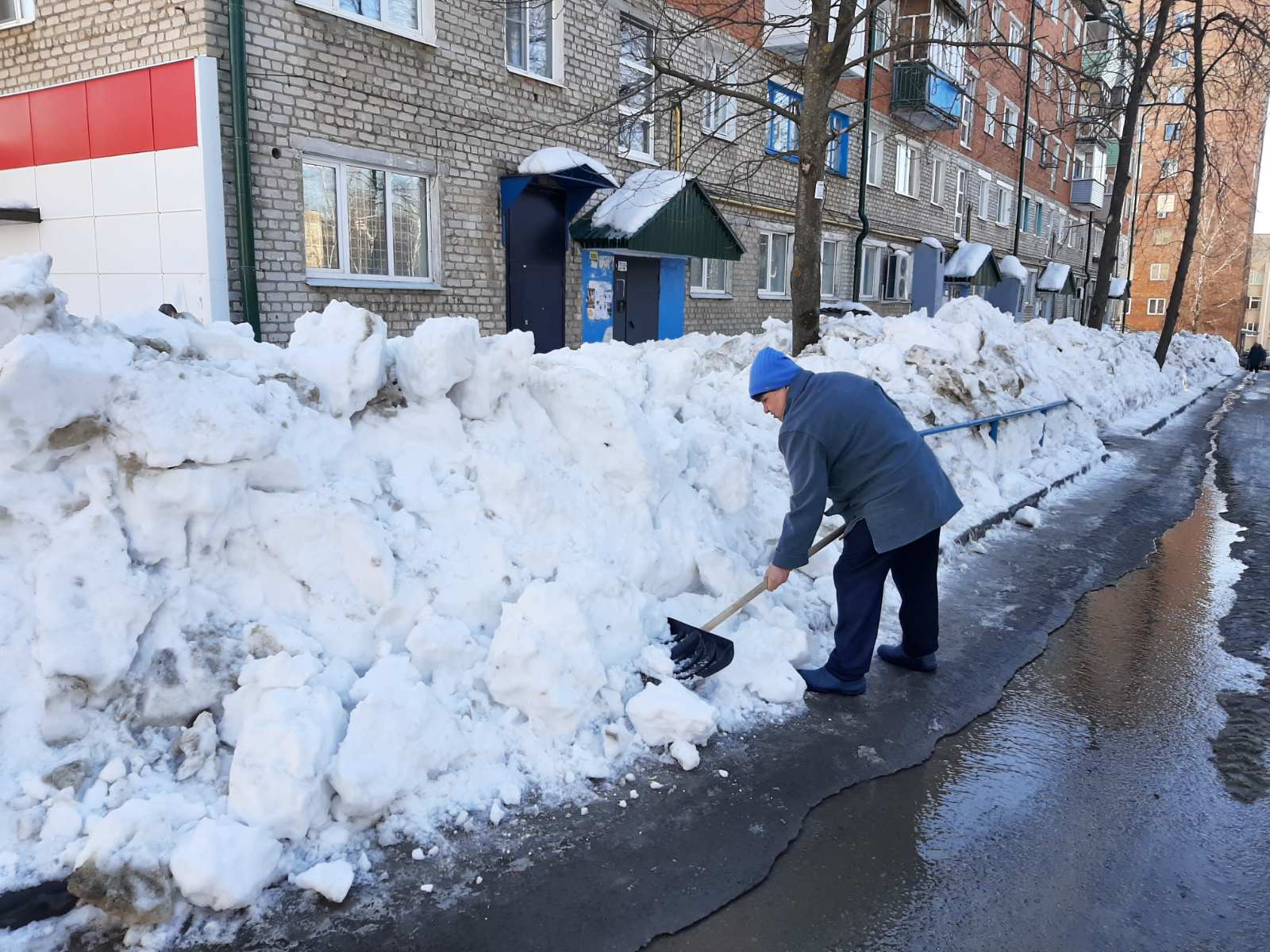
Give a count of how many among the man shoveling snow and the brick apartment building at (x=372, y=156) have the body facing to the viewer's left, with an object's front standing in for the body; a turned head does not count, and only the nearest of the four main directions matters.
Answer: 1

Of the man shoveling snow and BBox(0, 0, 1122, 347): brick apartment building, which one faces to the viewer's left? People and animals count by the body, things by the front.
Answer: the man shoveling snow

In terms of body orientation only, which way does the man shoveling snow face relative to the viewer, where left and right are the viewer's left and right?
facing to the left of the viewer

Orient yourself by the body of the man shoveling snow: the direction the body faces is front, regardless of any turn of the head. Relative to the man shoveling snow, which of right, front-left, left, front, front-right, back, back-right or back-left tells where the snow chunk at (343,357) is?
front

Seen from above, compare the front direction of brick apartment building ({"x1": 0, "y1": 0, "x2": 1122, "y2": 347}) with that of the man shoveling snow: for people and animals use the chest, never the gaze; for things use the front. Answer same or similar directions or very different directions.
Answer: very different directions

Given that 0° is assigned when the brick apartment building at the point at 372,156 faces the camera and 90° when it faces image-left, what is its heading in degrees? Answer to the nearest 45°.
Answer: approximately 315°

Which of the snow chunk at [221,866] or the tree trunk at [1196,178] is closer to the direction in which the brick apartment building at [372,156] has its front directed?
the snow chunk

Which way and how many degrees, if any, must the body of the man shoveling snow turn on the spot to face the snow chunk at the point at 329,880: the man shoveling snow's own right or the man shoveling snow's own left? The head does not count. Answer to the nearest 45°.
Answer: approximately 45° to the man shoveling snow's own left

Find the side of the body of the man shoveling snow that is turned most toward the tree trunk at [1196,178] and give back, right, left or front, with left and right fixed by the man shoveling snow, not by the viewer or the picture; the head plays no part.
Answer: right

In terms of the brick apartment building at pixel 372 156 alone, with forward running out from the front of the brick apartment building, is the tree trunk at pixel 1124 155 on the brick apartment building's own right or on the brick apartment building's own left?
on the brick apartment building's own left

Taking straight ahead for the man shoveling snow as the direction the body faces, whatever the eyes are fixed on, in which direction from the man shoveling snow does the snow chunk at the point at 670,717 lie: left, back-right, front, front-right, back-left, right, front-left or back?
front-left

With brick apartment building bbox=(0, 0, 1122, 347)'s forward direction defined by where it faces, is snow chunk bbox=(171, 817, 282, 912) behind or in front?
in front

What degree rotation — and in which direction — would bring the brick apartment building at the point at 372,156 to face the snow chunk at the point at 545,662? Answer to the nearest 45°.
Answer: approximately 45° to its right

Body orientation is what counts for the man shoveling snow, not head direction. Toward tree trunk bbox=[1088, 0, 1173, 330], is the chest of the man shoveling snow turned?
no

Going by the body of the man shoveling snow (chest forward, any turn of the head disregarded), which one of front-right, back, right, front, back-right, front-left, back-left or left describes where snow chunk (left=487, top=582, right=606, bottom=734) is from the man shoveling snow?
front-left

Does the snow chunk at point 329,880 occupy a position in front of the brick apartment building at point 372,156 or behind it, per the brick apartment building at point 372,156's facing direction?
in front

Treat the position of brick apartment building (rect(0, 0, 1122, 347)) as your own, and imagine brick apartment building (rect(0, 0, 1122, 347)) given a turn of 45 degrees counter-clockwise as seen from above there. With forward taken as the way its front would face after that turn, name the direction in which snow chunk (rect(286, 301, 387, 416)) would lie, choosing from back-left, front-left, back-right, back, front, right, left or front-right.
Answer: right
